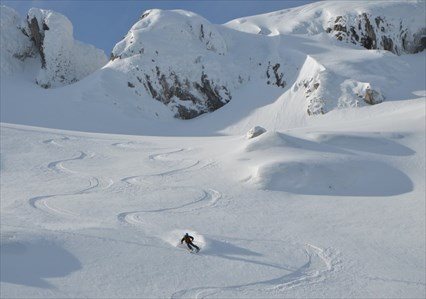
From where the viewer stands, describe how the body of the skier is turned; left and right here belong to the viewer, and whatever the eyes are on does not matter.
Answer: facing the viewer and to the left of the viewer

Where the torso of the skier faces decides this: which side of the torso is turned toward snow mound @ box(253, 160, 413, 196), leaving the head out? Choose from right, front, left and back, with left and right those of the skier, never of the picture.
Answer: back

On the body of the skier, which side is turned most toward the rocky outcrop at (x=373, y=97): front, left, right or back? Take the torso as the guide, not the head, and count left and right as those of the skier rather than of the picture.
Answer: back
